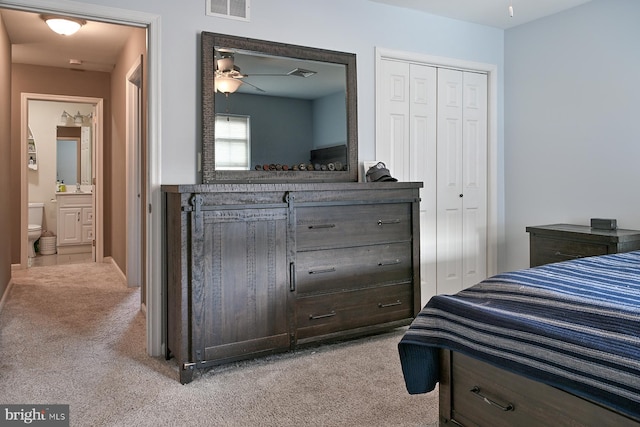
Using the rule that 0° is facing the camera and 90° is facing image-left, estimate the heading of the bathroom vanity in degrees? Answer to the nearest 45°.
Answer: approximately 0°

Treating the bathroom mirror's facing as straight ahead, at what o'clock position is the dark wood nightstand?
The dark wood nightstand is roughly at 11 o'clock from the bathroom mirror.

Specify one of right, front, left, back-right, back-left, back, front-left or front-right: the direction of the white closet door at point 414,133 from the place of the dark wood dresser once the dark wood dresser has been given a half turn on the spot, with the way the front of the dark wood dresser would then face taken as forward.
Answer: right

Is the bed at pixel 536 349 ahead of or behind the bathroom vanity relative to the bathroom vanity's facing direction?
ahead

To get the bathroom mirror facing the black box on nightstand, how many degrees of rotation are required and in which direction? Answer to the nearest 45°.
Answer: approximately 45° to its left

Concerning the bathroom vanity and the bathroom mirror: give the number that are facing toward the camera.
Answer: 2

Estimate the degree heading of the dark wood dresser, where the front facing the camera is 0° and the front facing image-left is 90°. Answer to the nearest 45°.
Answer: approximately 315°
